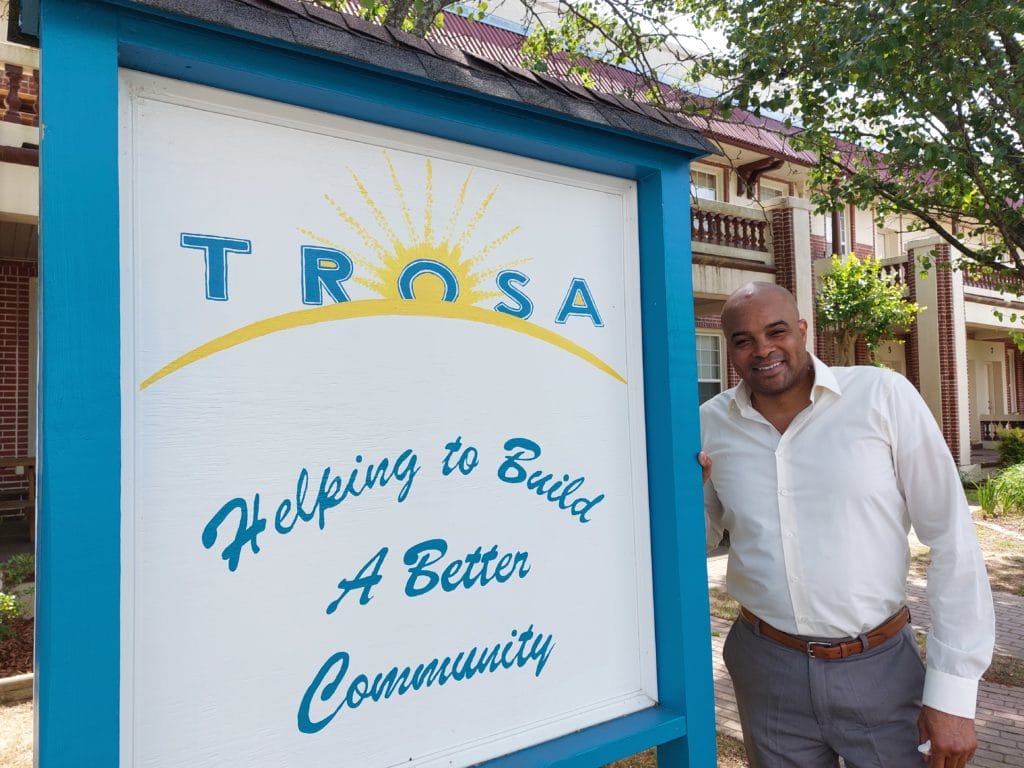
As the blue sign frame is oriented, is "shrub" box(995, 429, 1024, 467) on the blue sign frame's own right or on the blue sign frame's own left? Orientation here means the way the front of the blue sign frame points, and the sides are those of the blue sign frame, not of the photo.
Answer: on the blue sign frame's own left

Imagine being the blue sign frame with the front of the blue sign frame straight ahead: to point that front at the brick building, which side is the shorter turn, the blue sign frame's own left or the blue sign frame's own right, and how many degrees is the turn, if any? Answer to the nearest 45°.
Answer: approximately 180°

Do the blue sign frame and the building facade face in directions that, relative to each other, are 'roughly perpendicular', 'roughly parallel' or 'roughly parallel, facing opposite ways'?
roughly parallel

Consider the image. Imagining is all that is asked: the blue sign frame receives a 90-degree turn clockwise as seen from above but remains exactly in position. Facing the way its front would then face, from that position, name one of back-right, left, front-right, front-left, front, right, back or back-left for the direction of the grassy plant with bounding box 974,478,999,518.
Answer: back

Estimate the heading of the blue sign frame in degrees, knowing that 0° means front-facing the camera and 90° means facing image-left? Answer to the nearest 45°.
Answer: approximately 315°

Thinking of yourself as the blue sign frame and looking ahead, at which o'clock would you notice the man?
The man is roughly at 10 o'clock from the blue sign frame.

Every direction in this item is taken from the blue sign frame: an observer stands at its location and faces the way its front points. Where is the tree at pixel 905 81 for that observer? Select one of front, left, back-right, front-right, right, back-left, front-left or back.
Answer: left

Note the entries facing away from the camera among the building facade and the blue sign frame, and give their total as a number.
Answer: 0

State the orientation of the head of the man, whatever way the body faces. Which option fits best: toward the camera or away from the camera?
toward the camera

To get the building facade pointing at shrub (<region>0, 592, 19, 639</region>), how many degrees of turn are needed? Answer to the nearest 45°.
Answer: approximately 90° to its right
